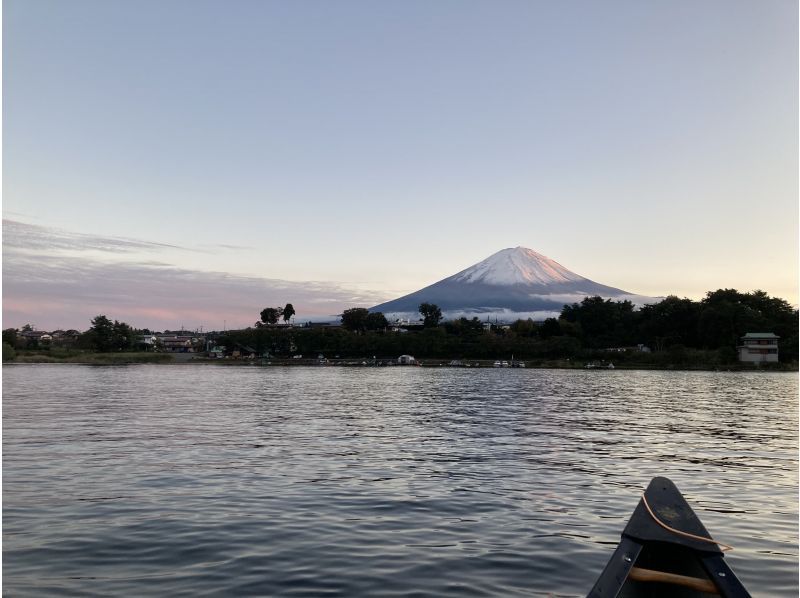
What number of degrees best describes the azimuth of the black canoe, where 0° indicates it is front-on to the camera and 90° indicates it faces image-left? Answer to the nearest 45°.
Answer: approximately 180°
